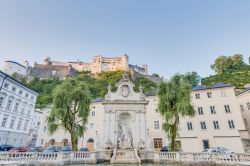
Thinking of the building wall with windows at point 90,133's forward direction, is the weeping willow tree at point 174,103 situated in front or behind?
in front

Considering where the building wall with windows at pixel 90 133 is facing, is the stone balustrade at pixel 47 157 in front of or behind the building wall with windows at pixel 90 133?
in front

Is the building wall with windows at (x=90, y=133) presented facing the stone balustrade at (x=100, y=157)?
yes

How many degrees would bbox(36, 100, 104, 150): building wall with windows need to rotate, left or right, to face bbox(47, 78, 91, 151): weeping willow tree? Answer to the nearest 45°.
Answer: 0° — it already faces it

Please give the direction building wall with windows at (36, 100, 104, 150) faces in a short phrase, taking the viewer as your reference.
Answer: facing the viewer

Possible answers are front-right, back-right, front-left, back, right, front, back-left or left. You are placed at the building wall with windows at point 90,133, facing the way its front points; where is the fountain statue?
front
